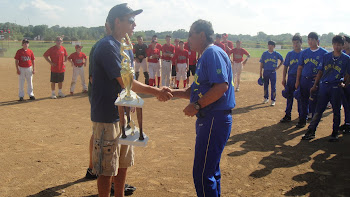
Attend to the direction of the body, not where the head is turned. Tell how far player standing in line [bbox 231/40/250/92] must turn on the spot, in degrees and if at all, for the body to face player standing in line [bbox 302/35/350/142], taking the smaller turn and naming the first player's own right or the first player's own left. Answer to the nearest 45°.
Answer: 0° — they already face them

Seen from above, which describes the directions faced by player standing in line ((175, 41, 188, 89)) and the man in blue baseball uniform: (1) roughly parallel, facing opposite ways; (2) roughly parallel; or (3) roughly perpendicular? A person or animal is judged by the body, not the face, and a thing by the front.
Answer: roughly perpendicular

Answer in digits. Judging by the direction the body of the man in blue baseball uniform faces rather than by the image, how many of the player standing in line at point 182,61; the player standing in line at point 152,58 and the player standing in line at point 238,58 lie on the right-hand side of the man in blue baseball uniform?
3

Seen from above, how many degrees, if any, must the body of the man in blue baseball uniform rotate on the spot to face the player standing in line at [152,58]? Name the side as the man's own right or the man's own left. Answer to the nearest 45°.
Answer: approximately 90° to the man's own right

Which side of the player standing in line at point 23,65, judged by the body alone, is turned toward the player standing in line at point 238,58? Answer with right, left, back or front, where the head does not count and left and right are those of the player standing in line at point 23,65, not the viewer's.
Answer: left

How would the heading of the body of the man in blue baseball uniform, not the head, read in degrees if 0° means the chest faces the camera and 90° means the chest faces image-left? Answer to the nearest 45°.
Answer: approximately 90°

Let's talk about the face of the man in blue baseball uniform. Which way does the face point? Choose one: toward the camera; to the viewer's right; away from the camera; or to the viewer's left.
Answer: to the viewer's left

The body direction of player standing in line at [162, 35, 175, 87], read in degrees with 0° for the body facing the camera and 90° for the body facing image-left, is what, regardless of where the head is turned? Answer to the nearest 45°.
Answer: approximately 0°

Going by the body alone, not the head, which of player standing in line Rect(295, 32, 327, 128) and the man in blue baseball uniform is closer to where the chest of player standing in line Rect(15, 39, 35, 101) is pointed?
the man in blue baseball uniform

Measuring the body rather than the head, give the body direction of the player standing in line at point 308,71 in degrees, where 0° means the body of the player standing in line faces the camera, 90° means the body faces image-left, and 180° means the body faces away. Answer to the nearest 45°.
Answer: approximately 45°
